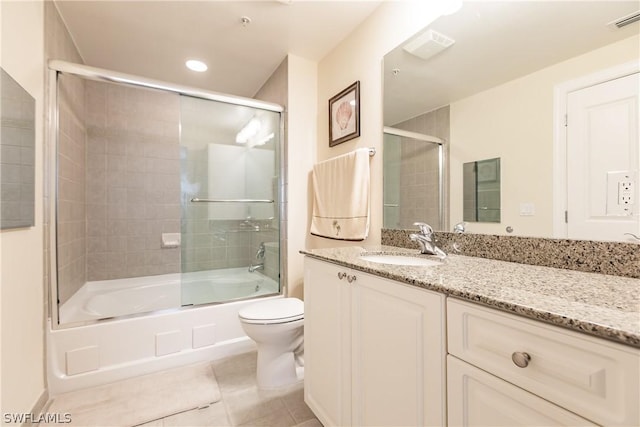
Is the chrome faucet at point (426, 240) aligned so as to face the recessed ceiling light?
no

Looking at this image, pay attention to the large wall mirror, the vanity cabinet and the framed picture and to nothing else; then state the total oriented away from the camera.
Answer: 0

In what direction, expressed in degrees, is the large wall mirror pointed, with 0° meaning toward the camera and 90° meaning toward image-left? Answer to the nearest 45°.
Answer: approximately 45°

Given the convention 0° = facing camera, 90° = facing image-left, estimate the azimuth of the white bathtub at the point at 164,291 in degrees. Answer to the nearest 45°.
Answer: approximately 0°

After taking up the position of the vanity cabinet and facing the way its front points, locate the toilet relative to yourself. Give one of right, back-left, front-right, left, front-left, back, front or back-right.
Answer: right

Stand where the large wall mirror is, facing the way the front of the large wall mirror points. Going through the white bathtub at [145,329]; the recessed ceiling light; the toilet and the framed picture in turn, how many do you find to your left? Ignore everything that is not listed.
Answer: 0

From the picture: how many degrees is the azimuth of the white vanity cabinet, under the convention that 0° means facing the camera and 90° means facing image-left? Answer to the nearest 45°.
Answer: approximately 45°

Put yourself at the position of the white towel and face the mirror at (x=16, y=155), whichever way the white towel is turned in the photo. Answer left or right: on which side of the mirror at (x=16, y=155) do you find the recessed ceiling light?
right

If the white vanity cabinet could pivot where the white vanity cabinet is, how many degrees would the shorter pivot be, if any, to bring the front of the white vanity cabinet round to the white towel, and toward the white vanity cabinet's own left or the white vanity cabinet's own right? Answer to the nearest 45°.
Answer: approximately 90° to the white vanity cabinet's own right

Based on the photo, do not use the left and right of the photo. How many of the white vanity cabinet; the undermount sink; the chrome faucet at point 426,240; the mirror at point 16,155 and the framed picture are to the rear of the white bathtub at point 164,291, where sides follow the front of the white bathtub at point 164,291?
0

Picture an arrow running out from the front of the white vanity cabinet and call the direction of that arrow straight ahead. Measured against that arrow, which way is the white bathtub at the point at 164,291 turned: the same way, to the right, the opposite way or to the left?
to the left

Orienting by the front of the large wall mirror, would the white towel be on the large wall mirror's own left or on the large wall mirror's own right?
on the large wall mirror's own right

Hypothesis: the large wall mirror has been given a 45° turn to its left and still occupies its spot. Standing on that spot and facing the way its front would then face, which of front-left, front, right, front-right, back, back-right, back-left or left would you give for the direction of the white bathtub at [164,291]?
right

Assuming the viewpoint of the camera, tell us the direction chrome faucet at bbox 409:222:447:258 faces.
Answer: facing the viewer and to the left of the viewer

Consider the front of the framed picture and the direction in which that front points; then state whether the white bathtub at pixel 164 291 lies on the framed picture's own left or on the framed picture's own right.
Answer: on the framed picture's own right

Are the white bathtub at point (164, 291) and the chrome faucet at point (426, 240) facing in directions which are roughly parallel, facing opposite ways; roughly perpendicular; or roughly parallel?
roughly perpendicular
